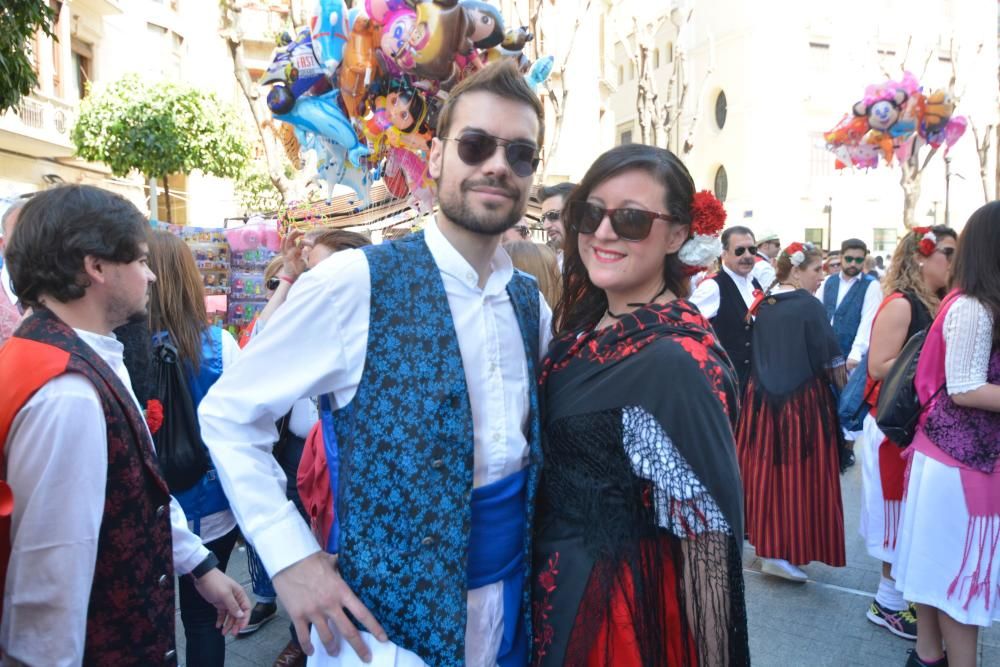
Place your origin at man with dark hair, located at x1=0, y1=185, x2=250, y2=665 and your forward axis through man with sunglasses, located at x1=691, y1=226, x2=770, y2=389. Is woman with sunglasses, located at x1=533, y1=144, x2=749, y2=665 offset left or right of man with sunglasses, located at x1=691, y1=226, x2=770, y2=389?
right

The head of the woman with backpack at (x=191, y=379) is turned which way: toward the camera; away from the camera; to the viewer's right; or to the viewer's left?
away from the camera

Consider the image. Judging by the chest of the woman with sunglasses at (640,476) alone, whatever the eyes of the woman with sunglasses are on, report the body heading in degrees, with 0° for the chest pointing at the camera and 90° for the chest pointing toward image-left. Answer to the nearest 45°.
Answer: approximately 45°

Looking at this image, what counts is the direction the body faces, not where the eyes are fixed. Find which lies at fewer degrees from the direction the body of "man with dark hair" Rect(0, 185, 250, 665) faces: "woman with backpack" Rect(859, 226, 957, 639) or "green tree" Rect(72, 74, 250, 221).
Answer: the woman with backpack

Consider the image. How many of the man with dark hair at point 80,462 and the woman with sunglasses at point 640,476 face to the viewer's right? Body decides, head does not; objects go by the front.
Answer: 1

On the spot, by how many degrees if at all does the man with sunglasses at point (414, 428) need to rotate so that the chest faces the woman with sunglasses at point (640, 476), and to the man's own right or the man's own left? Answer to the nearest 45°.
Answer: approximately 45° to the man's own left

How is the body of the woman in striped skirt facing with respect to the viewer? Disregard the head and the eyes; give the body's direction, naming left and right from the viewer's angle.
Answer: facing away from the viewer and to the right of the viewer

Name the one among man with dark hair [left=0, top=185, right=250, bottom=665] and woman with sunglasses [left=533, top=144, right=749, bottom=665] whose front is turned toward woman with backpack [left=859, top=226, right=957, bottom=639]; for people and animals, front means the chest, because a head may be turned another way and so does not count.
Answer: the man with dark hair

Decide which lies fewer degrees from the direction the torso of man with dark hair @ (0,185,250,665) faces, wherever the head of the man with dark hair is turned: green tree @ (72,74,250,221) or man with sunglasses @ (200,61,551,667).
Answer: the man with sunglasses

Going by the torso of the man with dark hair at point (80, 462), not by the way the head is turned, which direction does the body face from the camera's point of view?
to the viewer's right
